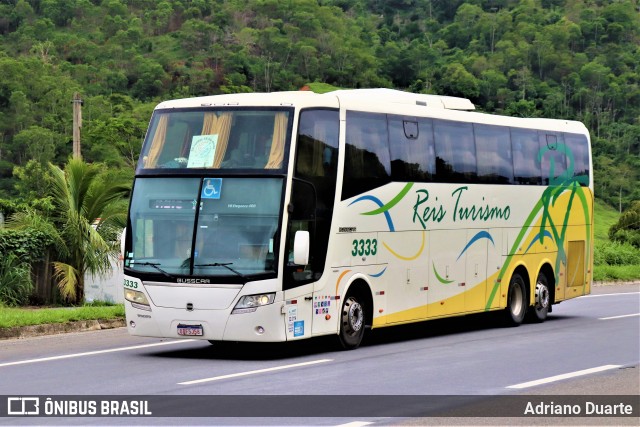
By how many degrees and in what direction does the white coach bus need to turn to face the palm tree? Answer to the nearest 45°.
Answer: approximately 90° to its right

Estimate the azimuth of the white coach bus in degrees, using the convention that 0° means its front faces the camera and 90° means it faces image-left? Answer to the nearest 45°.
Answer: approximately 45°
